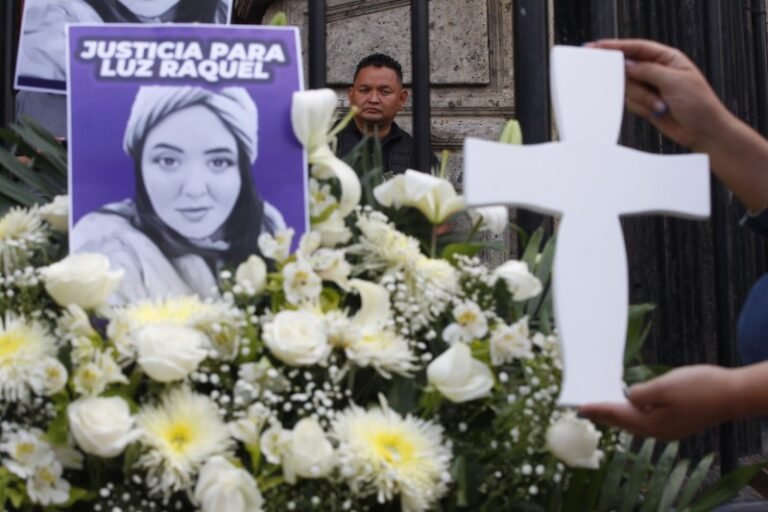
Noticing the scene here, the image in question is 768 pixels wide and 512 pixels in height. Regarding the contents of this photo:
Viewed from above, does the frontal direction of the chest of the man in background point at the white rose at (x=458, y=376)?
yes

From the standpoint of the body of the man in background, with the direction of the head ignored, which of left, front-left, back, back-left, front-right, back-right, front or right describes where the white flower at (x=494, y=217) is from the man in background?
front

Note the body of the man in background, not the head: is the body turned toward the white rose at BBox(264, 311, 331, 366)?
yes

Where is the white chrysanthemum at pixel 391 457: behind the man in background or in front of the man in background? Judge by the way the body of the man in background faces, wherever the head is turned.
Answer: in front

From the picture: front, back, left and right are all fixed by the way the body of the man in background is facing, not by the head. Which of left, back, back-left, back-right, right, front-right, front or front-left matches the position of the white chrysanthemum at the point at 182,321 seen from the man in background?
front

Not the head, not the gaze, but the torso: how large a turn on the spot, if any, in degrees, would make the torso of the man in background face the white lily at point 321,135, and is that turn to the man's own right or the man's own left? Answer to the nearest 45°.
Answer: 0° — they already face it

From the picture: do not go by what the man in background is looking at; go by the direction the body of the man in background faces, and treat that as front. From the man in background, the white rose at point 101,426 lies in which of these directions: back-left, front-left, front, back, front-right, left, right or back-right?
front

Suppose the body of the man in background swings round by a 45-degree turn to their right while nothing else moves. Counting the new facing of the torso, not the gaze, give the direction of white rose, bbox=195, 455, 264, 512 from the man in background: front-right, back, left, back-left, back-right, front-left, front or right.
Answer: front-left

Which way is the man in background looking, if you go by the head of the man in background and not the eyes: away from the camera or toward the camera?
toward the camera

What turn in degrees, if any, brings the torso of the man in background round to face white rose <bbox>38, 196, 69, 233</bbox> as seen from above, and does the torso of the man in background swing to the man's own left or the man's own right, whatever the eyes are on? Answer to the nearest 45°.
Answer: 0° — they already face it

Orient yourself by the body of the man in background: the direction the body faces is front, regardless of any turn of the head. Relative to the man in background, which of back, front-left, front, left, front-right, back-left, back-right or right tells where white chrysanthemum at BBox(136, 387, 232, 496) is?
front

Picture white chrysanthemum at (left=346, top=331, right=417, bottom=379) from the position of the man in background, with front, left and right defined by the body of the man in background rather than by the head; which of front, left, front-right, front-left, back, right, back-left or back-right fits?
front

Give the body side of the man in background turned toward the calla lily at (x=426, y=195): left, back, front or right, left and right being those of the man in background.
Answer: front

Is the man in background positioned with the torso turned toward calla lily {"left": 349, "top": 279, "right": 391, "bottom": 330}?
yes

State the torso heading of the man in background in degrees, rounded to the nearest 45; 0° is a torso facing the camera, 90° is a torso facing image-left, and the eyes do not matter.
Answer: approximately 0°

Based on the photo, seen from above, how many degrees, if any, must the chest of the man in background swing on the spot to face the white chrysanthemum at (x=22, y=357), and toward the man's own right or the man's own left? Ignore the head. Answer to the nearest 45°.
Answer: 0° — they already face it
